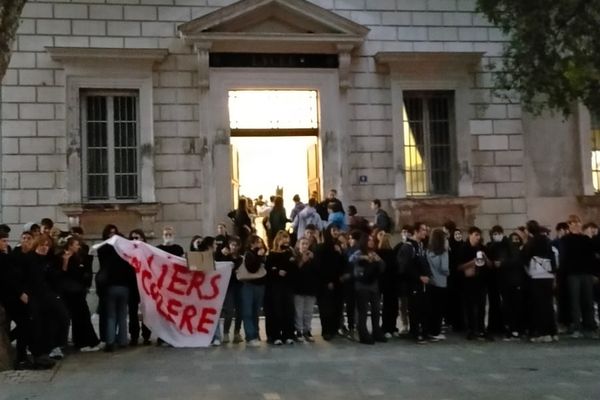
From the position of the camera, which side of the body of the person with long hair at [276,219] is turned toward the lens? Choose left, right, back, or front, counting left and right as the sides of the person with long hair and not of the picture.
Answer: back

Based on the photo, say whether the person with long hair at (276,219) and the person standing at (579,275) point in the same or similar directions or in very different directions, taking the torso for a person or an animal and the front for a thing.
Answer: very different directions

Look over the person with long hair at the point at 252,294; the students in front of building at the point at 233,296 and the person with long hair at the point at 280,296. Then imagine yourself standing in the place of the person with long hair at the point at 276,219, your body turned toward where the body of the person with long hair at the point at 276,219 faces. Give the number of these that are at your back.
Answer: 3

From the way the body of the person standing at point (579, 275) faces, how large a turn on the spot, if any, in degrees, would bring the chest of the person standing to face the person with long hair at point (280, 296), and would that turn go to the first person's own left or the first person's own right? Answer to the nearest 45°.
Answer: approximately 45° to the first person's own right
